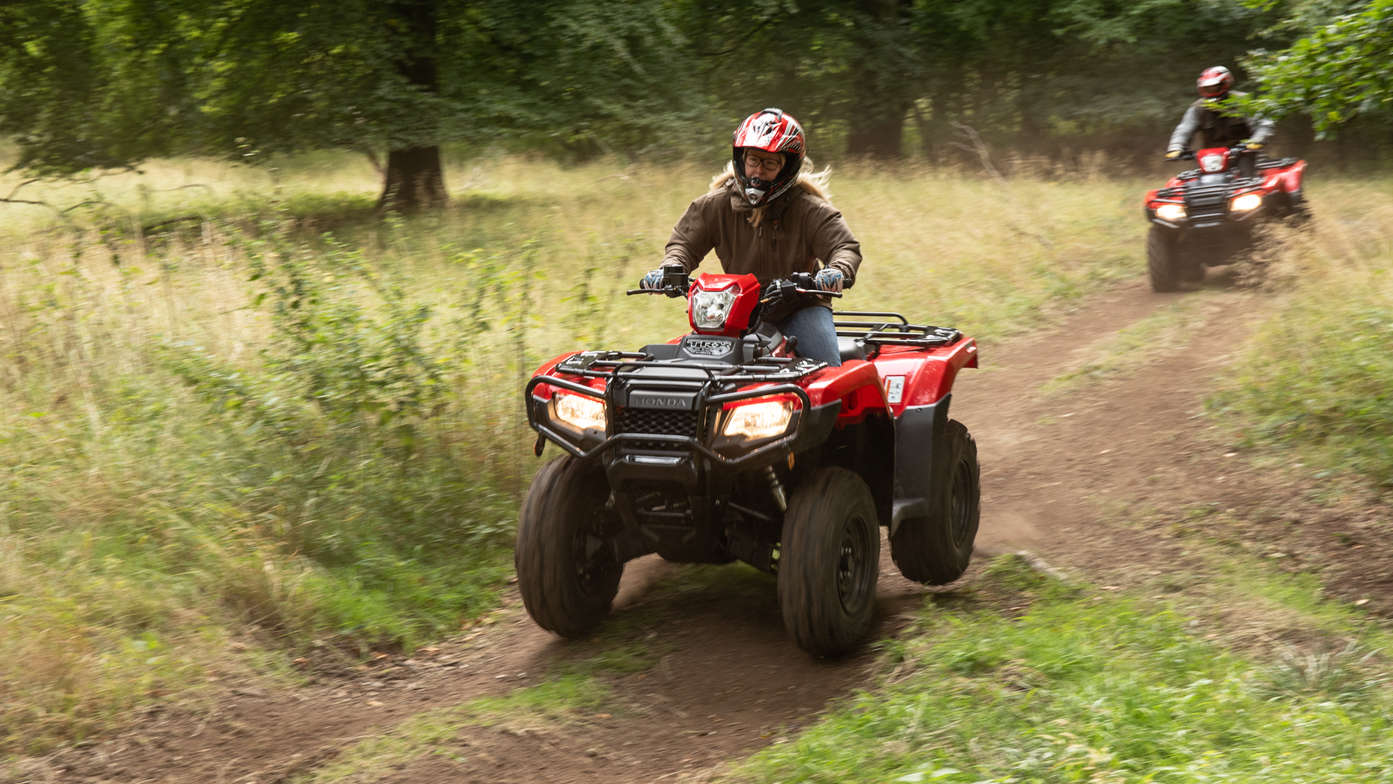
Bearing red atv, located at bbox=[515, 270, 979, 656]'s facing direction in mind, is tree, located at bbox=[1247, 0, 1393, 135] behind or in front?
behind

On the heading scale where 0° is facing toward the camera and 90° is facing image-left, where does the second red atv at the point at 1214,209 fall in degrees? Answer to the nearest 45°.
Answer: approximately 45°

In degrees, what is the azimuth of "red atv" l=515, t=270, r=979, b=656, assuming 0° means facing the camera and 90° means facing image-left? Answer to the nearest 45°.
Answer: approximately 45°

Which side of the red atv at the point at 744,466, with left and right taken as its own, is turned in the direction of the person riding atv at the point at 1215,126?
back
